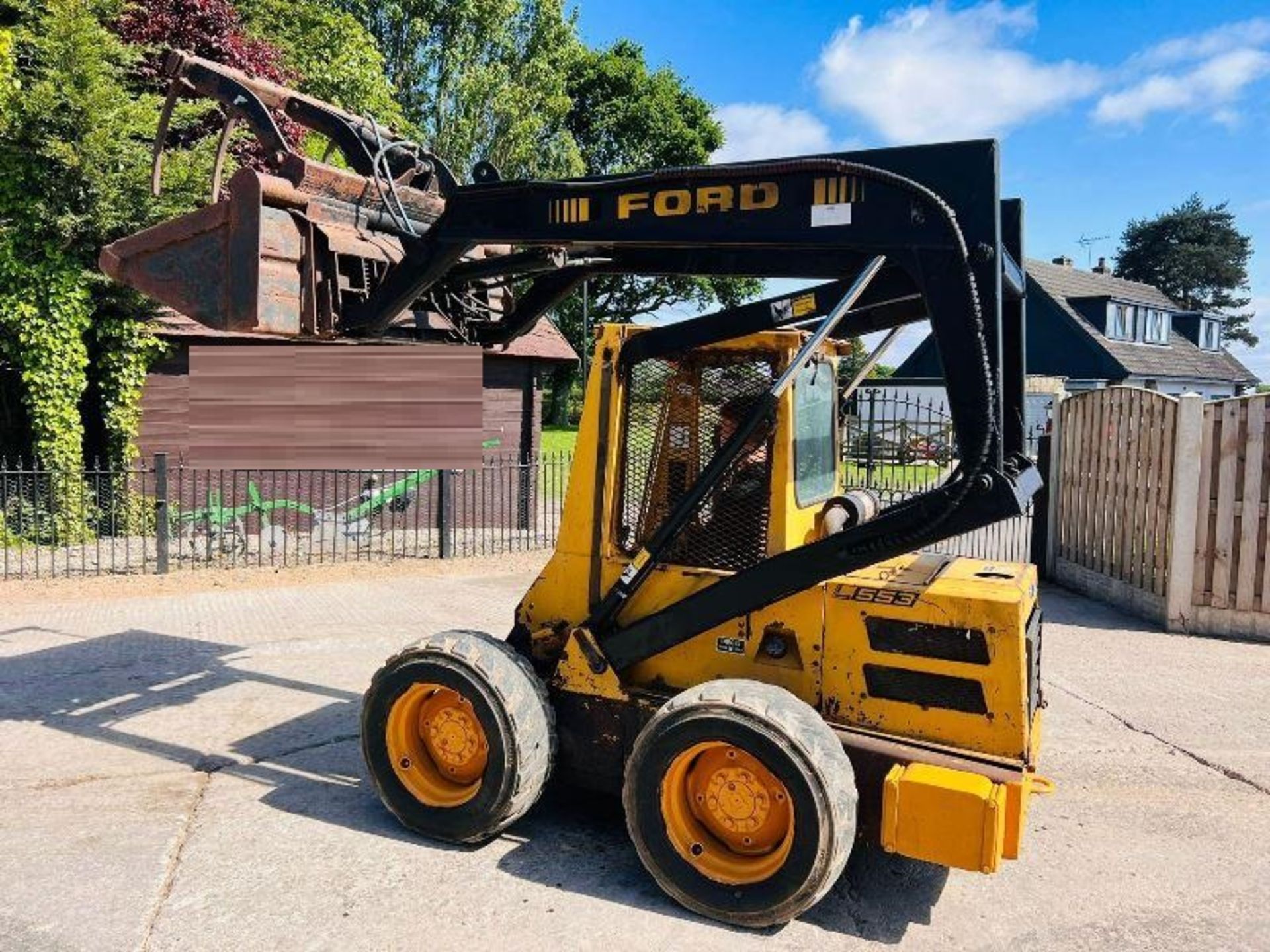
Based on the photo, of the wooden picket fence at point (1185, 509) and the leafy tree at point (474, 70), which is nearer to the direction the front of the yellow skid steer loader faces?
the leafy tree

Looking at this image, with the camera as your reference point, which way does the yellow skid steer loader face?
facing away from the viewer and to the left of the viewer

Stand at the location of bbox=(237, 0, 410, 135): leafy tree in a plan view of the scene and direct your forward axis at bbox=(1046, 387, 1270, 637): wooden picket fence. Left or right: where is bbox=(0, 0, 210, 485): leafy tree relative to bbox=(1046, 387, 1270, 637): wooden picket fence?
right

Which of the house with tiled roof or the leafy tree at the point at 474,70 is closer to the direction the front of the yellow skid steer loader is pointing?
the leafy tree

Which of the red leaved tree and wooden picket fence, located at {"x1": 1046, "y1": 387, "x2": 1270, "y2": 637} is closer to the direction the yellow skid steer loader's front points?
the red leaved tree

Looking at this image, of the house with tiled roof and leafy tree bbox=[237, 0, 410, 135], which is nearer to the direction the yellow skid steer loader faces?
the leafy tree

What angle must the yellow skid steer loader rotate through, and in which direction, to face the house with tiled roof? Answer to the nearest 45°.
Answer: approximately 90° to its right

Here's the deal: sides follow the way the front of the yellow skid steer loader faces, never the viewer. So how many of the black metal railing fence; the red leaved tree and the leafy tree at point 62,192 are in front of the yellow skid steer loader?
3
